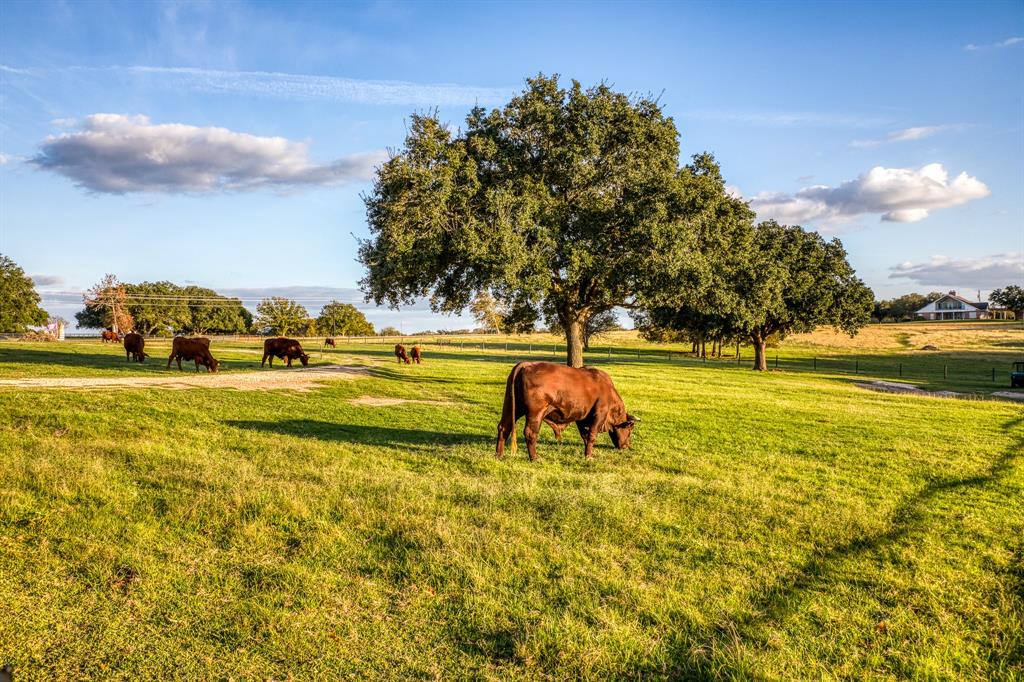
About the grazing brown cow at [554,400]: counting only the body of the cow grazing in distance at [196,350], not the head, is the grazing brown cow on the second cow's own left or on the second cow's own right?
on the second cow's own right

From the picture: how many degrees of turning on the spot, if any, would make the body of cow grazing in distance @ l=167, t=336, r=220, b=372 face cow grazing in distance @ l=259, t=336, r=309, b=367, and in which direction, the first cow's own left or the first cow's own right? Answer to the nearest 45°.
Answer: approximately 45° to the first cow's own left

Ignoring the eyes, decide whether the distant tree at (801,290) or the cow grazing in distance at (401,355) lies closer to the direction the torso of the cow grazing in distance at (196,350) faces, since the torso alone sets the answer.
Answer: the distant tree

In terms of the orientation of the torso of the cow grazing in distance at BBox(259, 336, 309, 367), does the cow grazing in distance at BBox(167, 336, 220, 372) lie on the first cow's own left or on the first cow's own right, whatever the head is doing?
on the first cow's own right

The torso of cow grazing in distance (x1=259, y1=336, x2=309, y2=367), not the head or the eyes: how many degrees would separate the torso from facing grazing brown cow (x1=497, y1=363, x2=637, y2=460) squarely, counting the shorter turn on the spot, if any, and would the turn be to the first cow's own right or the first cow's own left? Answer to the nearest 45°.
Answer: approximately 90° to the first cow's own right

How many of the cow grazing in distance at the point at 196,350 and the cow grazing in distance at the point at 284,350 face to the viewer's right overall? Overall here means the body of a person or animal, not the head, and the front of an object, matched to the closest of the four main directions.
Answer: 2

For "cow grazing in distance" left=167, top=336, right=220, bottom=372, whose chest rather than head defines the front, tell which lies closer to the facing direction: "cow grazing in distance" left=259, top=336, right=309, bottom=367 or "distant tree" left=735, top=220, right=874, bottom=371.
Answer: the distant tree

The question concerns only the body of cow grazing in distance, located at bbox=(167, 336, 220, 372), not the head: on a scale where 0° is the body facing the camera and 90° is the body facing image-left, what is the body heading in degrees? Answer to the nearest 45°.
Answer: approximately 270°

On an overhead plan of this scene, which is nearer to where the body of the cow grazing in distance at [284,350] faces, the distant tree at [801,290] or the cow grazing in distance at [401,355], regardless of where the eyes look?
the distant tree

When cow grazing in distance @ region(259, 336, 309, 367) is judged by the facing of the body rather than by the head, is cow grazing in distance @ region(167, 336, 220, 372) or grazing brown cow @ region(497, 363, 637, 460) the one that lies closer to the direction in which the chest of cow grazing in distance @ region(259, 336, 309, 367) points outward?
the grazing brown cow

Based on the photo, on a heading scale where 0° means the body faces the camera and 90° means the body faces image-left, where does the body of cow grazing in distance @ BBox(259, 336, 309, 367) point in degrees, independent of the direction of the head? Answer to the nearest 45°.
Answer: approximately 270°
